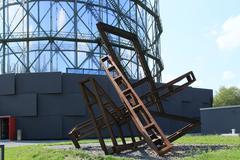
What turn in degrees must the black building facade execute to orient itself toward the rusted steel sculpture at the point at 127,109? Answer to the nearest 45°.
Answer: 0° — it already faces it

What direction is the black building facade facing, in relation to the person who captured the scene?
facing the viewer

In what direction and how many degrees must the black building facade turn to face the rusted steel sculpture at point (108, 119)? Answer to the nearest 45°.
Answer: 0° — it already faces it
